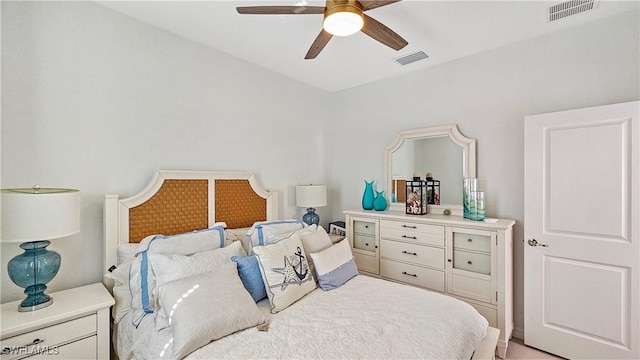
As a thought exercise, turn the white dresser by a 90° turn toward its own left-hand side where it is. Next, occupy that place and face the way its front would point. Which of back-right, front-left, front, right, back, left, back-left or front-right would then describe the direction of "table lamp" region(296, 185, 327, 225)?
back-right

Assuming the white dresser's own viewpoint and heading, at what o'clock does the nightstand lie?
The nightstand is roughly at 12 o'clock from the white dresser.

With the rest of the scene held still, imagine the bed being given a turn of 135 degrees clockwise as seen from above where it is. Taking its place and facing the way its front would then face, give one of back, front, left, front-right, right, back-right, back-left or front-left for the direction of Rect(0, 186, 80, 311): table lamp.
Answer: front

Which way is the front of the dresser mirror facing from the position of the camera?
facing the viewer and to the left of the viewer

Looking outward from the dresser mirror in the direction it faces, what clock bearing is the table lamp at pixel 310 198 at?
The table lamp is roughly at 1 o'clock from the dresser mirror.

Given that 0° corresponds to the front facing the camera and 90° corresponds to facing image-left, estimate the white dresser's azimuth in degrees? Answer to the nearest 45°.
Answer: approximately 45°

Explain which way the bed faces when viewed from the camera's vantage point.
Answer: facing the viewer and to the right of the viewer

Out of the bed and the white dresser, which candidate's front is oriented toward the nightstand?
the white dresser
